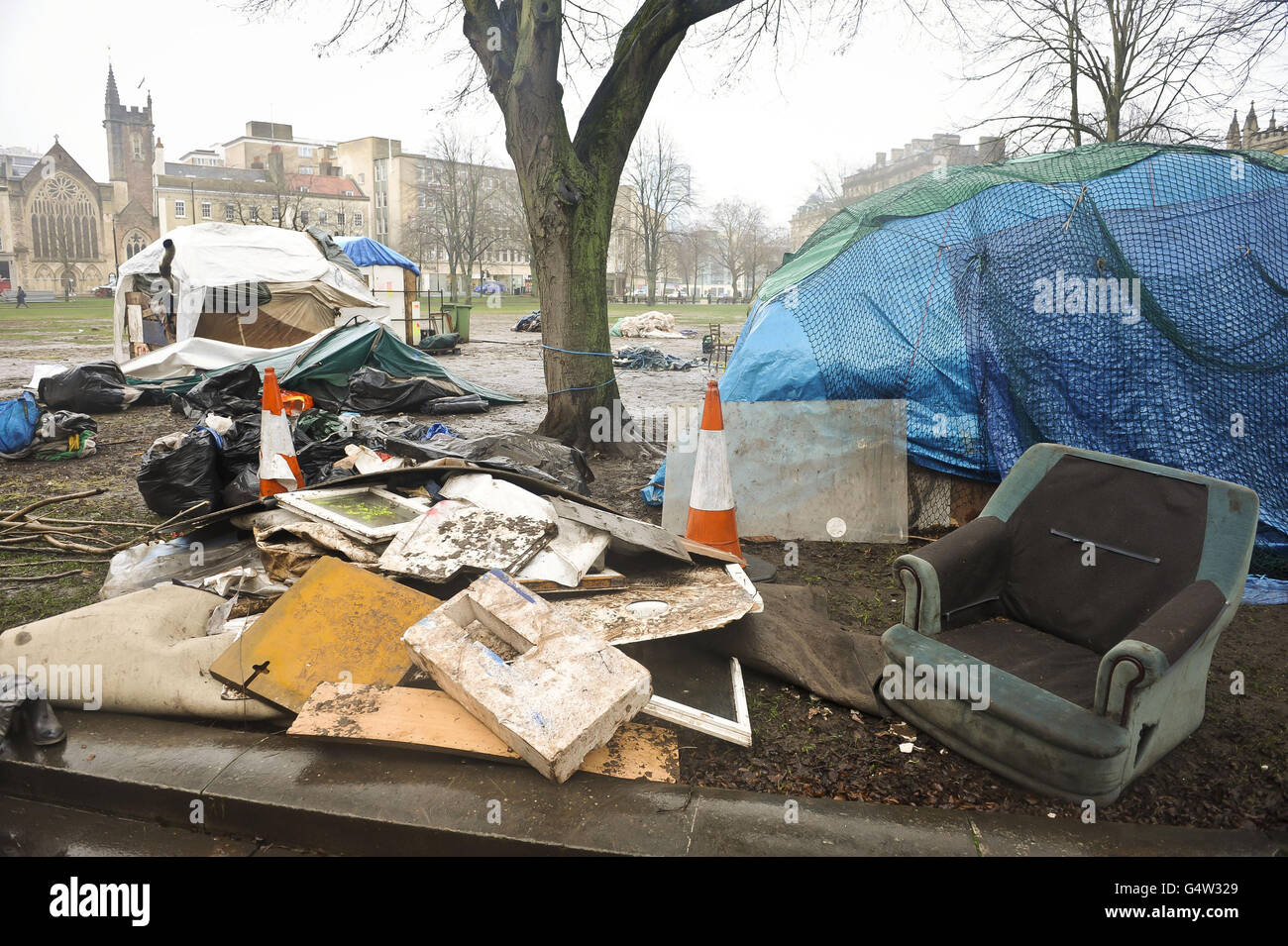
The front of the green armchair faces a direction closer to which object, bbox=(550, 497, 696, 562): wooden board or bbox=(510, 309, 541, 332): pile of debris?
the wooden board

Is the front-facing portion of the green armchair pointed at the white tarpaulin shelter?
no

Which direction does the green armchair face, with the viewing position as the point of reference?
facing the viewer and to the left of the viewer

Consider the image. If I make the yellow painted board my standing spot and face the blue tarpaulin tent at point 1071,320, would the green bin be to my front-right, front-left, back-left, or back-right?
front-left

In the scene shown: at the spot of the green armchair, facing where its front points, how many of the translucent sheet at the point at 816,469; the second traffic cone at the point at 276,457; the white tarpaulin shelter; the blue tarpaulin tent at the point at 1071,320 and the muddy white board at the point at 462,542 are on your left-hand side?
0

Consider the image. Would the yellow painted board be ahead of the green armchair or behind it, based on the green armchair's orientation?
ahead

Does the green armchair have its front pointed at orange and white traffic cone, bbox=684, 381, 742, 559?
no

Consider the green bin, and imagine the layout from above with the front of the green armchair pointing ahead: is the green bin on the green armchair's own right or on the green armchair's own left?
on the green armchair's own right

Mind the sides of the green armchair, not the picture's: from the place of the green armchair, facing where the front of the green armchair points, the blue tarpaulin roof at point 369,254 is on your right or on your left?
on your right

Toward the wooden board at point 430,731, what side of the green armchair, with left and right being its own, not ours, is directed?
front

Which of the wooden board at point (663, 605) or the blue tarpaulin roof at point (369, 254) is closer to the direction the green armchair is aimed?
the wooden board

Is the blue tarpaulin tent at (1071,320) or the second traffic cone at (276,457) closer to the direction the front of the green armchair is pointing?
the second traffic cone

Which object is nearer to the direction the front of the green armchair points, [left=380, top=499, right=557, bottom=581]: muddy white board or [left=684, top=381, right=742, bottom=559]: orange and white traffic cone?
the muddy white board
